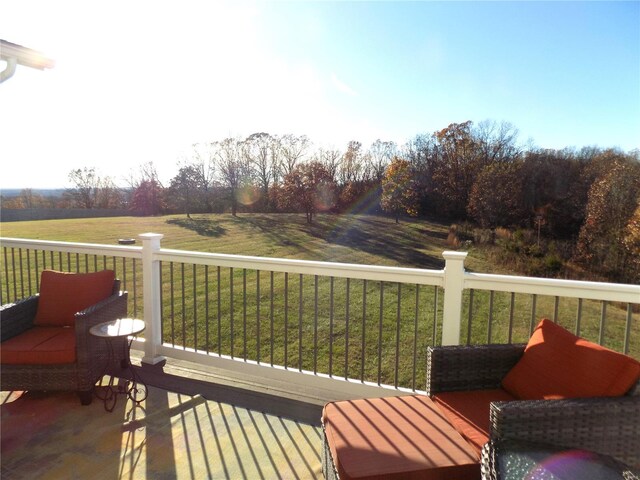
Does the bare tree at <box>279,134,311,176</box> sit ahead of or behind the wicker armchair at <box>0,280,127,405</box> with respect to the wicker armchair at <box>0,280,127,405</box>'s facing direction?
behind

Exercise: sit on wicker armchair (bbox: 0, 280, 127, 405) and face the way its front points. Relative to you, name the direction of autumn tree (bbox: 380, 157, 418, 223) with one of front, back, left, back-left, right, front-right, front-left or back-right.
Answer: back

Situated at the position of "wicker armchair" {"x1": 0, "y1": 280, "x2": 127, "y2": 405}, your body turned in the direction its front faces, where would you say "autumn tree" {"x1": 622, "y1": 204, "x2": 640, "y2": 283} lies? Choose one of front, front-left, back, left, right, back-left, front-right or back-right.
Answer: back-left

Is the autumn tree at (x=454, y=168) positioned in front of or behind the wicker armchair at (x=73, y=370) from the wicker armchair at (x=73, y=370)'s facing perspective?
behind

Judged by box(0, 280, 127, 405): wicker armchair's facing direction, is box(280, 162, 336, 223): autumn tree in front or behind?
behind

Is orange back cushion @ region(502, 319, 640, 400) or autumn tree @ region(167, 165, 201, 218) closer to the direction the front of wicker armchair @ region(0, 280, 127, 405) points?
the orange back cushion

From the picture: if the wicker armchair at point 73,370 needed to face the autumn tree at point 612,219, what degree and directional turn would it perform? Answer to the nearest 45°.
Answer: approximately 135° to its left

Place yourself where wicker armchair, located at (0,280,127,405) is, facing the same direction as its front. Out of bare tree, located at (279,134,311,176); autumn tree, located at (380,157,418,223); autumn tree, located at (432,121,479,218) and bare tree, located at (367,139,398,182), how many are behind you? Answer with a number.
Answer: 4

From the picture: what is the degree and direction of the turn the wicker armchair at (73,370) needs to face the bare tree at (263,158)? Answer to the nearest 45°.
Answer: approximately 180°

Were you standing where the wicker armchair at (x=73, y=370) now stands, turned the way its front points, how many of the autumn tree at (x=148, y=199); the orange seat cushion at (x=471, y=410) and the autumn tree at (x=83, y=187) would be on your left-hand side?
1
